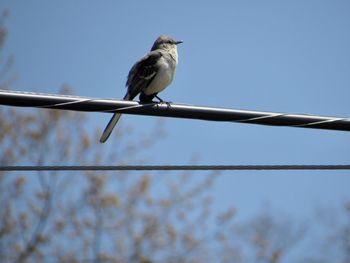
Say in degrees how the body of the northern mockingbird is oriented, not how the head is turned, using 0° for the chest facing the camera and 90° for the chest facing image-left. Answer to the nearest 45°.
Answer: approximately 270°
